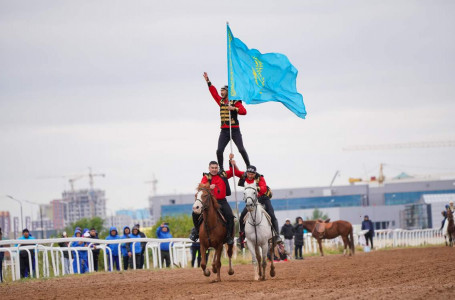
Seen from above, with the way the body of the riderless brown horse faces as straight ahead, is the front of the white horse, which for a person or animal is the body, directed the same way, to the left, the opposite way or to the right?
to the left

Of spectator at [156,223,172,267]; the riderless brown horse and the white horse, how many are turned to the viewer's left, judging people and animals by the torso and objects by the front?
1

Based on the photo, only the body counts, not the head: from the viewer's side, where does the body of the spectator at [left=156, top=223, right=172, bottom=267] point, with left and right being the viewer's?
facing the viewer

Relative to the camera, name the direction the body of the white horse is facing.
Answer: toward the camera

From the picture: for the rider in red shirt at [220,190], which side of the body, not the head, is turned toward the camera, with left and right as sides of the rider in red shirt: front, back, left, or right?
front

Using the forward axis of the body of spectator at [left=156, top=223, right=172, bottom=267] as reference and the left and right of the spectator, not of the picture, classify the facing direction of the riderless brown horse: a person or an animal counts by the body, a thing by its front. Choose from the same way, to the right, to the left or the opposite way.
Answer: to the right

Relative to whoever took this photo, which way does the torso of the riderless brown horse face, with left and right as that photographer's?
facing to the left of the viewer

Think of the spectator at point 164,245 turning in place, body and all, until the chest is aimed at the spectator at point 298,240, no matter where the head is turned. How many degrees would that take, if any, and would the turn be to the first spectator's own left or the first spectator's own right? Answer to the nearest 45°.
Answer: approximately 135° to the first spectator's own left

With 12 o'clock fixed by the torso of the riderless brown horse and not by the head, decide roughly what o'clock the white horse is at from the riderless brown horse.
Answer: The white horse is roughly at 9 o'clock from the riderless brown horse.

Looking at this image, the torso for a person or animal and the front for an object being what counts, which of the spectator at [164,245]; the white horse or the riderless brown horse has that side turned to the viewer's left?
the riderless brown horse

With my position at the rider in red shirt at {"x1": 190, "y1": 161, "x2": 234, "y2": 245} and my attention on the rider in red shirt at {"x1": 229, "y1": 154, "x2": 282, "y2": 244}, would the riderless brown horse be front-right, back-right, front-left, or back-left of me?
front-left

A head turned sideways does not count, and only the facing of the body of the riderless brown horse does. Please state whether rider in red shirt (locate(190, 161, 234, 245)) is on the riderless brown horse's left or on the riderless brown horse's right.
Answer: on the riderless brown horse's left
